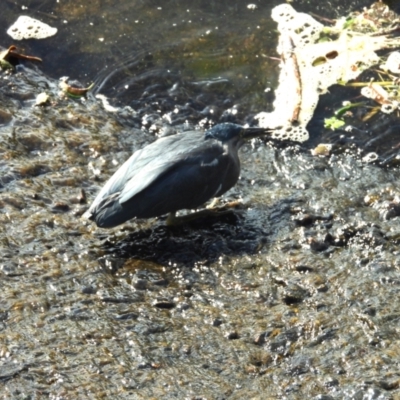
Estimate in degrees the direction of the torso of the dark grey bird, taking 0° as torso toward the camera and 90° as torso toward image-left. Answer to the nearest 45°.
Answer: approximately 270°

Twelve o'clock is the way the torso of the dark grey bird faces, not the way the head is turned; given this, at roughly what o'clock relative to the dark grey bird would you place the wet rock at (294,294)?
The wet rock is roughly at 2 o'clock from the dark grey bird.

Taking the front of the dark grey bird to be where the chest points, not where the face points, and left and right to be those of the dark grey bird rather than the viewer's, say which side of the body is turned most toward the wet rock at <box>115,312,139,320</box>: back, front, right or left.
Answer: right

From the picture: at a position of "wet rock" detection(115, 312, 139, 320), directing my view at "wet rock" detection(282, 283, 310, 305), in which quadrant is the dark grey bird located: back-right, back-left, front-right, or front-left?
front-left

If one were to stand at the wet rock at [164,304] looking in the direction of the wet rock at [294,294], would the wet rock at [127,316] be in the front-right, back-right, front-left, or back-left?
back-right

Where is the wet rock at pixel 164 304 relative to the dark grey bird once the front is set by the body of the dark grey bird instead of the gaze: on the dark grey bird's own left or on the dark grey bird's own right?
on the dark grey bird's own right
